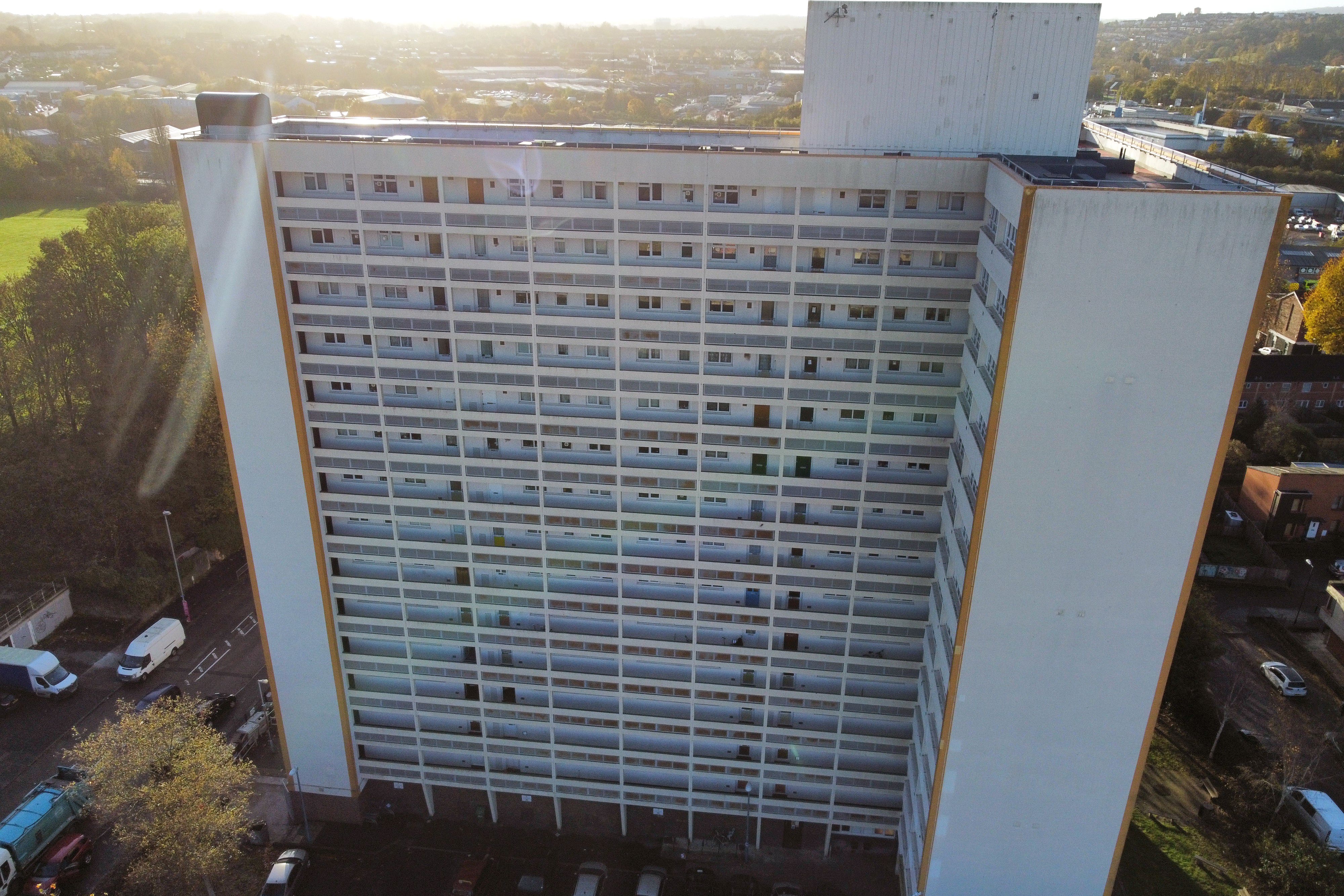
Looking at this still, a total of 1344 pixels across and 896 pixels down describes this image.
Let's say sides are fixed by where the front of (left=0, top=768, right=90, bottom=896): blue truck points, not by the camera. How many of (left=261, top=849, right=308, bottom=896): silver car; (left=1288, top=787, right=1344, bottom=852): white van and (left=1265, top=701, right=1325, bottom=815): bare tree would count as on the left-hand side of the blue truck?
3

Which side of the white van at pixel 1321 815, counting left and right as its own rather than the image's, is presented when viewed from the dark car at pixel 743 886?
left

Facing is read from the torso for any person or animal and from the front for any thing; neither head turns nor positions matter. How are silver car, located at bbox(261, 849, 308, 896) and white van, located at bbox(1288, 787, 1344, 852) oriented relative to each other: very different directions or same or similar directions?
same or similar directions

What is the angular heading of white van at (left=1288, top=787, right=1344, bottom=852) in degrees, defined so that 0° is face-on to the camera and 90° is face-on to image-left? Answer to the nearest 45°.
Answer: approximately 135°

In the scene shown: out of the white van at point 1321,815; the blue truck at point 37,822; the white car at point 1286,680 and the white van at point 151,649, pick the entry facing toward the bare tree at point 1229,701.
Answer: the white van at point 1321,815

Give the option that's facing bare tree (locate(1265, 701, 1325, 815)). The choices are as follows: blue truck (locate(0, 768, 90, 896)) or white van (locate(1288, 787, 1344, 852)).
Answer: the white van

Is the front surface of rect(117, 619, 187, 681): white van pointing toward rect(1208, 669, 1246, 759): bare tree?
no

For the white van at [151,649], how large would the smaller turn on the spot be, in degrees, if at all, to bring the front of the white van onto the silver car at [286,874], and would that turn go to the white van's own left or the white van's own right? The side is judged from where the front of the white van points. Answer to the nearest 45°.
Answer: approximately 45° to the white van's own left

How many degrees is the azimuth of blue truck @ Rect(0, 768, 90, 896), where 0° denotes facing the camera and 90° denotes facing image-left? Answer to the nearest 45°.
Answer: approximately 45°

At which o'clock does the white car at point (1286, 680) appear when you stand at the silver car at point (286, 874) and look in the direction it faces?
The white car is roughly at 2 o'clock from the silver car.

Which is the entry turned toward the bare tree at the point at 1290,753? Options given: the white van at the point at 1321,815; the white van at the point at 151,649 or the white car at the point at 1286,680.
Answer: the white van at the point at 1321,815

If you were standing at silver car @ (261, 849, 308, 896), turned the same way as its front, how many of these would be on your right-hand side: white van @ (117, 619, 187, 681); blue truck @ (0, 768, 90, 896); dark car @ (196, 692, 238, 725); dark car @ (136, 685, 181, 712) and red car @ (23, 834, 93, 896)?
0
